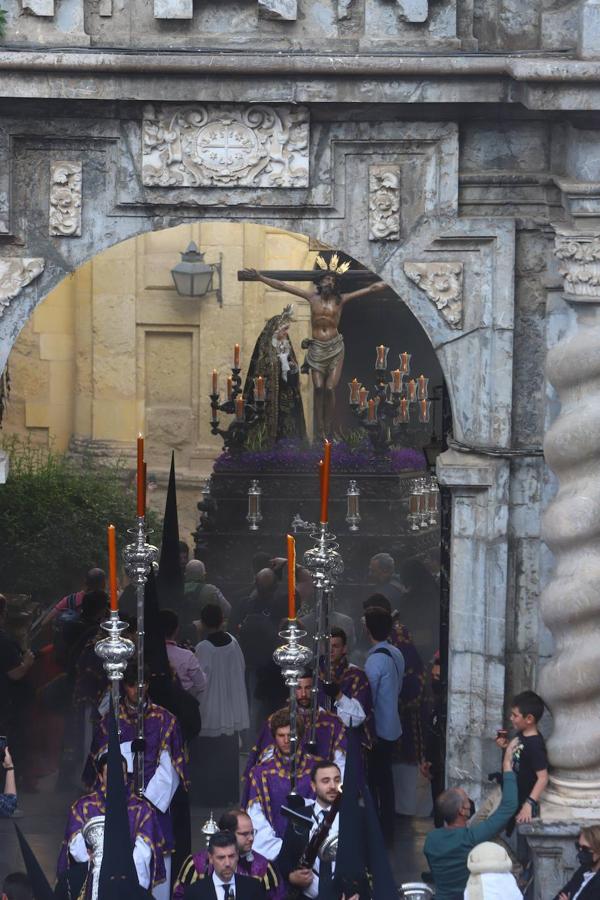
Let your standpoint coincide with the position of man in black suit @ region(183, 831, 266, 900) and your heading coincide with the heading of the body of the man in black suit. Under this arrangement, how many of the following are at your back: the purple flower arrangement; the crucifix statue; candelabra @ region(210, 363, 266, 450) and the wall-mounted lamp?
4

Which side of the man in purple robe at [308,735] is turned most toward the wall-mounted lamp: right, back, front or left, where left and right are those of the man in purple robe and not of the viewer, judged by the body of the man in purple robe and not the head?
back

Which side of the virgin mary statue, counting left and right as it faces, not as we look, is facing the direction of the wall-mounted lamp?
back

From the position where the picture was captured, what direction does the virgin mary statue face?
facing the viewer and to the right of the viewer

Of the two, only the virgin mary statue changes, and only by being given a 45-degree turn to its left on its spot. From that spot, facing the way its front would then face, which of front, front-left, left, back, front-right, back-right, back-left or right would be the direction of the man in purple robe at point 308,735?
right

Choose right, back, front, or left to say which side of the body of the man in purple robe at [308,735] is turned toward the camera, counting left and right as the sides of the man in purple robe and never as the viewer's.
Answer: front

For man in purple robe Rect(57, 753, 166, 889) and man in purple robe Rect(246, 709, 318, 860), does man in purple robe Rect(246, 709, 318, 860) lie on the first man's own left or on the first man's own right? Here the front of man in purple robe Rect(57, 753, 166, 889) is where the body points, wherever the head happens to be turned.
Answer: on the first man's own left

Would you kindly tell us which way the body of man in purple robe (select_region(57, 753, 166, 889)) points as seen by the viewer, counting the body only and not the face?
toward the camera

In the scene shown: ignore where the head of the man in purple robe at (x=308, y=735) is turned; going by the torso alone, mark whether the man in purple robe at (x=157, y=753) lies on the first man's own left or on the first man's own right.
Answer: on the first man's own right

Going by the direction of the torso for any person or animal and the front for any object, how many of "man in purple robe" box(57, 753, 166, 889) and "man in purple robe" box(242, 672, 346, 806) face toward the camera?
2

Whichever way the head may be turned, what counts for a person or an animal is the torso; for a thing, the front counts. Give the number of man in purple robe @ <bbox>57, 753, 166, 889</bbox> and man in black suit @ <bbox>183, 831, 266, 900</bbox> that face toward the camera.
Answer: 2

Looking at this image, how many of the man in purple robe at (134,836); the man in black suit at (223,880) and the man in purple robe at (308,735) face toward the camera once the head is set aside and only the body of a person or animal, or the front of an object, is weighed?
3
